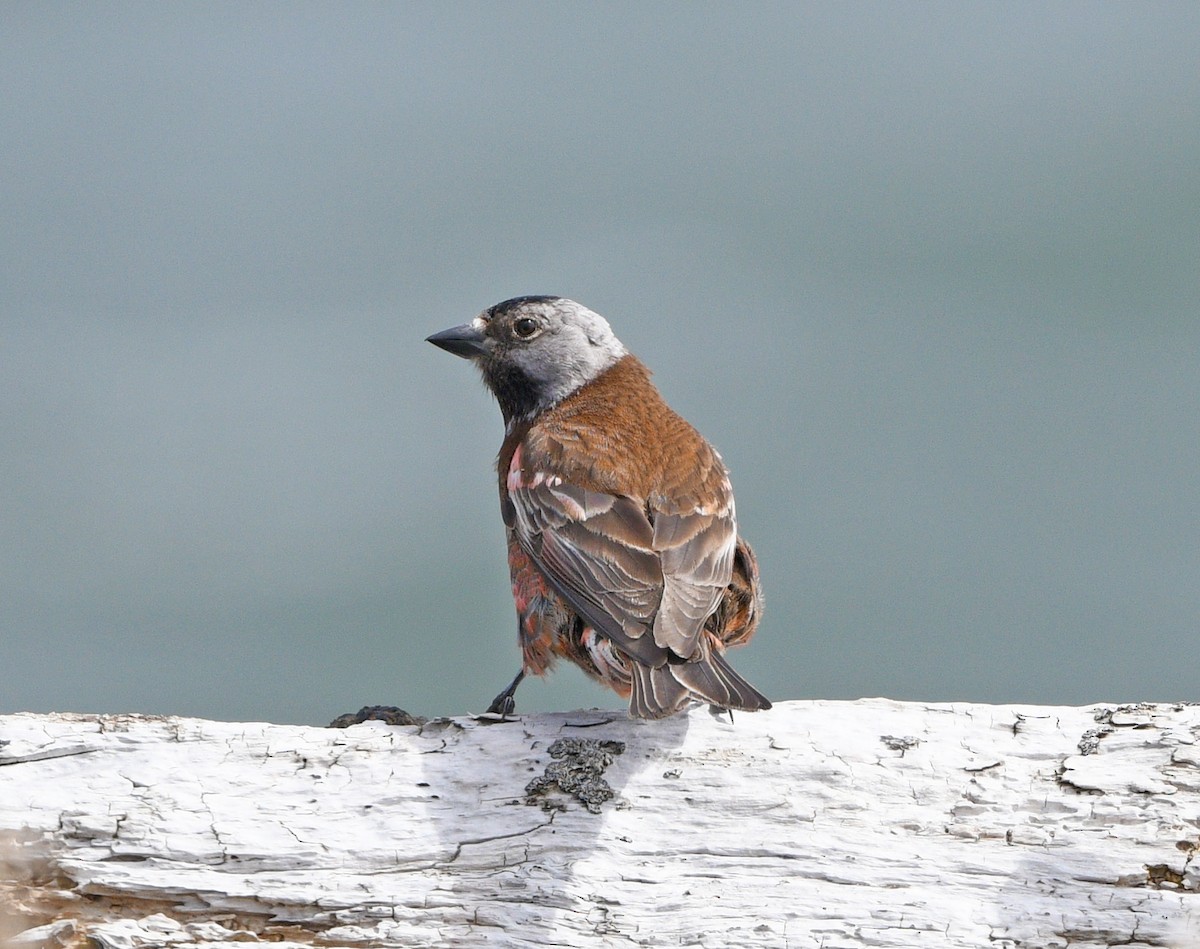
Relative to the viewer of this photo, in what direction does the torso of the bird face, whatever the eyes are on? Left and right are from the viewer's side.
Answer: facing away from the viewer and to the left of the viewer
